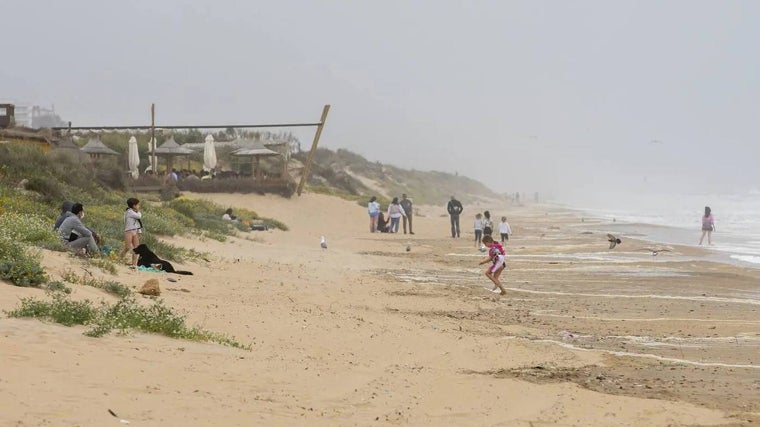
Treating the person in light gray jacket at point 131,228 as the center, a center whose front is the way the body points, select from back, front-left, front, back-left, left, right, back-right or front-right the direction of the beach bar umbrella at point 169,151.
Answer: left

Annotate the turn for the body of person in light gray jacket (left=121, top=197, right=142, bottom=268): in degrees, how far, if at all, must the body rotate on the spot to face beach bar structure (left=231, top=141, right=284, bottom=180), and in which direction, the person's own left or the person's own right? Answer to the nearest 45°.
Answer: approximately 90° to the person's own left

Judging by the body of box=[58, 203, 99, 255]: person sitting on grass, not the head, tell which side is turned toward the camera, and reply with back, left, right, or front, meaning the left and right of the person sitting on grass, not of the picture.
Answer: right

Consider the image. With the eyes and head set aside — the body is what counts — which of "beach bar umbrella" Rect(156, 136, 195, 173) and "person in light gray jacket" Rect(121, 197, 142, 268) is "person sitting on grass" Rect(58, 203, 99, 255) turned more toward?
the person in light gray jacket

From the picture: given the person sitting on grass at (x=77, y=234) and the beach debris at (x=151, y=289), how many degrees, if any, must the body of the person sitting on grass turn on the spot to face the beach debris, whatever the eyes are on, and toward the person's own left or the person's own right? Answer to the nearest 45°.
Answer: approximately 90° to the person's own right

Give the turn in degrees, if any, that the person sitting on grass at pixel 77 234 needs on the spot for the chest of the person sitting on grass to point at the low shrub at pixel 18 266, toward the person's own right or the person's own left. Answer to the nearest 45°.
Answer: approximately 90° to the person's own right

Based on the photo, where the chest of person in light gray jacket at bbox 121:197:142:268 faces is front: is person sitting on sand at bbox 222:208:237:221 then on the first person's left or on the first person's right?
on the first person's left

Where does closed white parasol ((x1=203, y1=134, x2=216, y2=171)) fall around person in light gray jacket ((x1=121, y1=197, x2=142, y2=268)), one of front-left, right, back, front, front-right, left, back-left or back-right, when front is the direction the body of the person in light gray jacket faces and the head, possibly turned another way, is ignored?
left

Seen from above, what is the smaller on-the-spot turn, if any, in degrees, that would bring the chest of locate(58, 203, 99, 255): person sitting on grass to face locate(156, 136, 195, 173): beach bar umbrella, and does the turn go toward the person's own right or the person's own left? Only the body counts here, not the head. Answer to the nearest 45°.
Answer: approximately 90° to the person's own left
